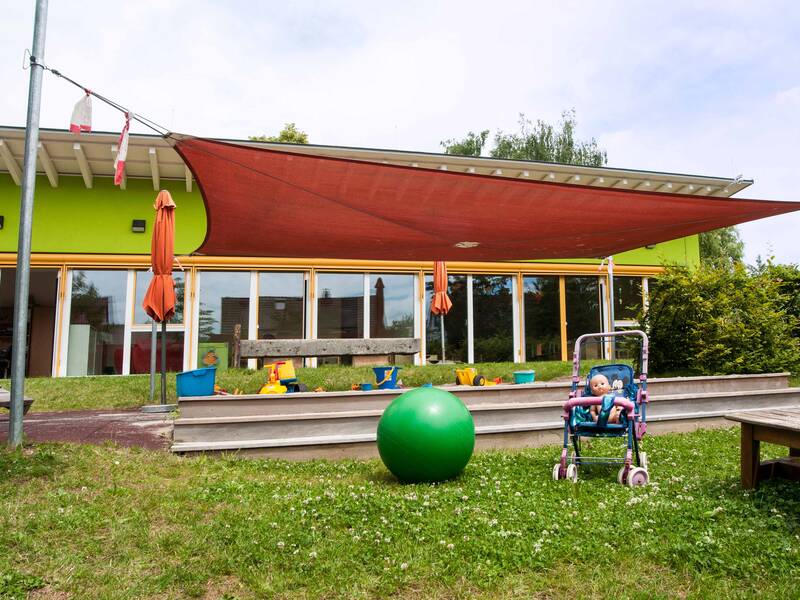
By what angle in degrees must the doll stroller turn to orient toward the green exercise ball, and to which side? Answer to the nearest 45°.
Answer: approximately 45° to its right

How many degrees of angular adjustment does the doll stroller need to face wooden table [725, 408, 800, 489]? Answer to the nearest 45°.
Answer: approximately 90° to its left

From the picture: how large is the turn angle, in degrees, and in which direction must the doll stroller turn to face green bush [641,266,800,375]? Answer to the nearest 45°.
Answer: approximately 180°

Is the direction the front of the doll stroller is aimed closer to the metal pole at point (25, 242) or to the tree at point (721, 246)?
the metal pole

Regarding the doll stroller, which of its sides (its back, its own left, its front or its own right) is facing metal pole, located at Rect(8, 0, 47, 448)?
right

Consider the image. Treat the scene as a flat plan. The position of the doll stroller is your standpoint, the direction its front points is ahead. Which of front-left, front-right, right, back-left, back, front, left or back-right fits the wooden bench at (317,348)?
back-right

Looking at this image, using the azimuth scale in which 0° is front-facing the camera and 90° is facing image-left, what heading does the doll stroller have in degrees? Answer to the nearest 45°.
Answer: approximately 0°

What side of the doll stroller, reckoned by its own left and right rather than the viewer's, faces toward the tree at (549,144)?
back

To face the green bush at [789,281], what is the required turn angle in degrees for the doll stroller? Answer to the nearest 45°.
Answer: approximately 135° to its left

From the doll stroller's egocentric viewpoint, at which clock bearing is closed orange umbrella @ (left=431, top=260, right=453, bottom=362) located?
The closed orange umbrella is roughly at 5 o'clock from the doll stroller.

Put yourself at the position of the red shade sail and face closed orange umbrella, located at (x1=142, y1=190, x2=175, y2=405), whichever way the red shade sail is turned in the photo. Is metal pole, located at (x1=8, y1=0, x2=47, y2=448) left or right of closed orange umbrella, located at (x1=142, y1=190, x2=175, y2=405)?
left
